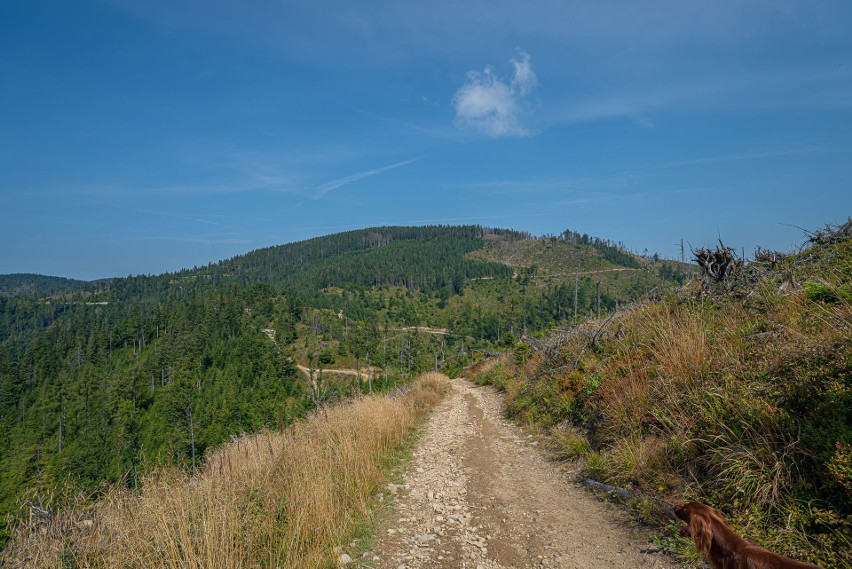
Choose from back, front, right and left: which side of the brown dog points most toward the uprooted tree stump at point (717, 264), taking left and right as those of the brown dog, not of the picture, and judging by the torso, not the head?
right

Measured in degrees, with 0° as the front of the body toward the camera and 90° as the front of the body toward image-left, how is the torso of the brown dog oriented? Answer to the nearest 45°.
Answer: approximately 90°
